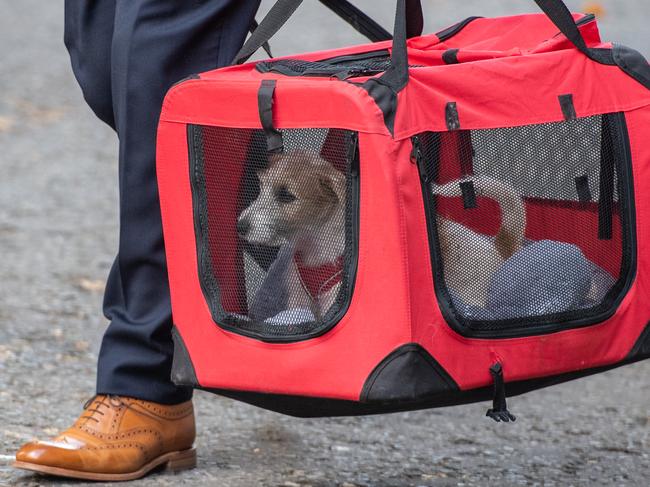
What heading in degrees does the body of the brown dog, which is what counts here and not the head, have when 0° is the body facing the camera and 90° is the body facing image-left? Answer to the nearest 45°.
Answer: approximately 90°
